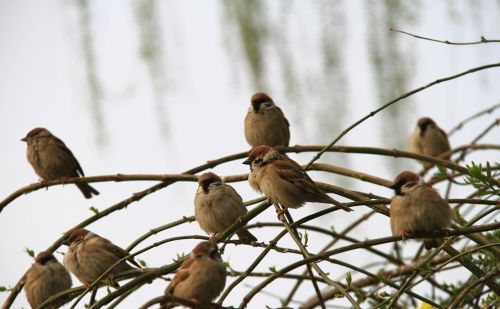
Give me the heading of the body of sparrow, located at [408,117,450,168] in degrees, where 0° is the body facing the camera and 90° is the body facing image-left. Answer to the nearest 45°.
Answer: approximately 45°

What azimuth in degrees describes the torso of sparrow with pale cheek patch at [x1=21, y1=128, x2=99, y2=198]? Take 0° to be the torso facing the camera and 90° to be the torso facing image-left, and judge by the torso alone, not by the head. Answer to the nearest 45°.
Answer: approximately 90°

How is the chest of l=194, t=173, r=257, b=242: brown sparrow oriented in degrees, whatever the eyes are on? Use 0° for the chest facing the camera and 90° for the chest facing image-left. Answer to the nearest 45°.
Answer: approximately 45°

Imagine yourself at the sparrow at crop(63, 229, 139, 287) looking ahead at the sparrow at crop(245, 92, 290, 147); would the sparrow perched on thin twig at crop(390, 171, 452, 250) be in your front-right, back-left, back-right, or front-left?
front-right

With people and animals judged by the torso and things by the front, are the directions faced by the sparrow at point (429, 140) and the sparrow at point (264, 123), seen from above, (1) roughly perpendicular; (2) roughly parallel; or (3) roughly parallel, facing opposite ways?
roughly parallel

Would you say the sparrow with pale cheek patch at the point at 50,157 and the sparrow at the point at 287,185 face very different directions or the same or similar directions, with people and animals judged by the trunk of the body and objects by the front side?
same or similar directions

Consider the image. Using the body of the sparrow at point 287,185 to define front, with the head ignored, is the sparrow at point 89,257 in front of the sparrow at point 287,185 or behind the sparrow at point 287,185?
in front

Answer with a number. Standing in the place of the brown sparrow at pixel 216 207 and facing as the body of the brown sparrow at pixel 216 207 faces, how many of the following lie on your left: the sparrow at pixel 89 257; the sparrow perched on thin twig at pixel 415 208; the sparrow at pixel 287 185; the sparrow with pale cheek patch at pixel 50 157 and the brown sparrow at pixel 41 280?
2

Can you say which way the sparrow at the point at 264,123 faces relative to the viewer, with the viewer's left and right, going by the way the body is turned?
facing the viewer and to the left of the viewer

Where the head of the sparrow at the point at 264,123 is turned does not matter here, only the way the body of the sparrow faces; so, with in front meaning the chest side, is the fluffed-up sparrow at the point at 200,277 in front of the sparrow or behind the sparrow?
in front

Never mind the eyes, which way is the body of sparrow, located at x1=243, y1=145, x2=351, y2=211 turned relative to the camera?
to the viewer's left

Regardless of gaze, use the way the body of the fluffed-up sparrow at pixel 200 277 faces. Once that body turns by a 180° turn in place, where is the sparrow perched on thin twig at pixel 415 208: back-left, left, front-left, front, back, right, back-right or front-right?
back-right

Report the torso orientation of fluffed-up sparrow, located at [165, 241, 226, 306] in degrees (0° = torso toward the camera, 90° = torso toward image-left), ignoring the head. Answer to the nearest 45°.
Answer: approximately 315°
